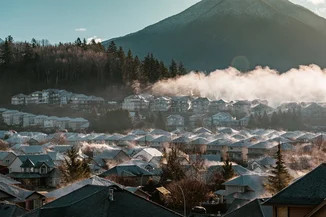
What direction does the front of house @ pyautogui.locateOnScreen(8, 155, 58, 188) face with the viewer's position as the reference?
facing the viewer and to the right of the viewer

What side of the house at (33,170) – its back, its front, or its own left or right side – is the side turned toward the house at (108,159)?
left

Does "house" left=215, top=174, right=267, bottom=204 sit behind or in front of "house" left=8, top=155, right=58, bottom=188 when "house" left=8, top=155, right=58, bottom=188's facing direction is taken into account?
in front

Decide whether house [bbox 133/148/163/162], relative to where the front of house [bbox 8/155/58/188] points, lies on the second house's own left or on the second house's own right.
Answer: on the second house's own left

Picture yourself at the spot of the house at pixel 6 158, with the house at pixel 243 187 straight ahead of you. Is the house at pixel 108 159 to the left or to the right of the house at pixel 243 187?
left

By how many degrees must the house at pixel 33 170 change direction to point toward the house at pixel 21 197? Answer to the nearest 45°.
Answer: approximately 45° to its right
